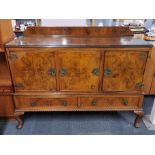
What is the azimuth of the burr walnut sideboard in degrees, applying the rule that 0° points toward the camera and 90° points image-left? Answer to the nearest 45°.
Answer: approximately 0°
